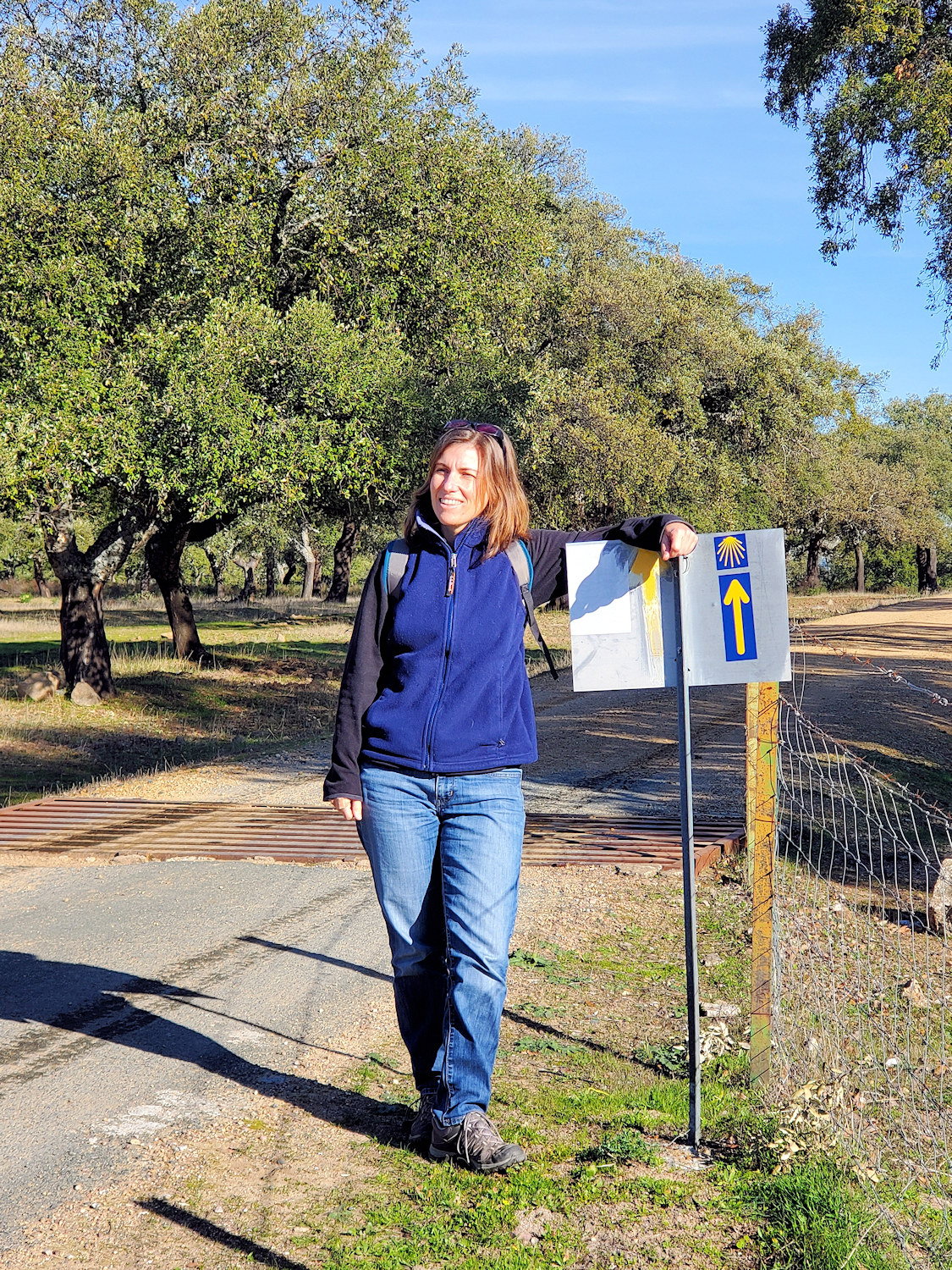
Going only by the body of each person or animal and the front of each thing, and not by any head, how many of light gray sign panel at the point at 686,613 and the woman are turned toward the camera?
2

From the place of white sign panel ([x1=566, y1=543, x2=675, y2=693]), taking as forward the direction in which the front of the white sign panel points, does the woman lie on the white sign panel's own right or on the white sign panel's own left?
on the white sign panel's own right

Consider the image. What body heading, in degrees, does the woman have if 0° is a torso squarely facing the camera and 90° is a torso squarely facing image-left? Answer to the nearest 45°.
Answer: approximately 0°

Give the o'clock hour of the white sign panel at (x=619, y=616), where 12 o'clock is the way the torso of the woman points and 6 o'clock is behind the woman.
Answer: The white sign panel is roughly at 8 o'clock from the woman.

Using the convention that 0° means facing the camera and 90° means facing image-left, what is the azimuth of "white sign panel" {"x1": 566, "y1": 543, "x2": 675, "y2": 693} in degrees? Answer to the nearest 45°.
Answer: approximately 0°

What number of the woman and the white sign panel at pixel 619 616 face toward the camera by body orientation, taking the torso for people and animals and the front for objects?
2
